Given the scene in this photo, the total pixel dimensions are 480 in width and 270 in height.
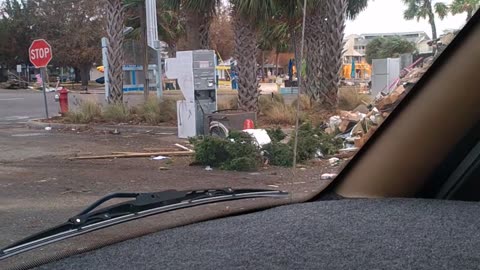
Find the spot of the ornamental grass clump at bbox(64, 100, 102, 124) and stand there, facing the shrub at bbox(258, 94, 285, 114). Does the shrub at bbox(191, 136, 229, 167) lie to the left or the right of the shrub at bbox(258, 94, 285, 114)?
right

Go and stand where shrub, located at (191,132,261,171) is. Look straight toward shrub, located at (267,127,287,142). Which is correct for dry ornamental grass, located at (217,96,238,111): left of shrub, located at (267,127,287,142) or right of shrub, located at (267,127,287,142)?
left

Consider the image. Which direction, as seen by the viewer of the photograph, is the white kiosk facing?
facing the viewer and to the right of the viewer

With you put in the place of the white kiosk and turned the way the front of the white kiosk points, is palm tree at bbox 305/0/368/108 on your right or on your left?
on your left

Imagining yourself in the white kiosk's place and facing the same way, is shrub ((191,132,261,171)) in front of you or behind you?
in front

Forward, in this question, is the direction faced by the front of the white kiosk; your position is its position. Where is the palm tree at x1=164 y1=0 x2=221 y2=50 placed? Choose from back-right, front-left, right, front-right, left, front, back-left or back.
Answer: back-left

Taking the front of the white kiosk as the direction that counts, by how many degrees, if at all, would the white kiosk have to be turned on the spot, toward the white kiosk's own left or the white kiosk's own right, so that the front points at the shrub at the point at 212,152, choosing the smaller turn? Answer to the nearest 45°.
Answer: approximately 45° to the white kiosk's own right

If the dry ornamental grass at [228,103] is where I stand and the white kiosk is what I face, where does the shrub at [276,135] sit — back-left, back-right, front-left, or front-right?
front-left
